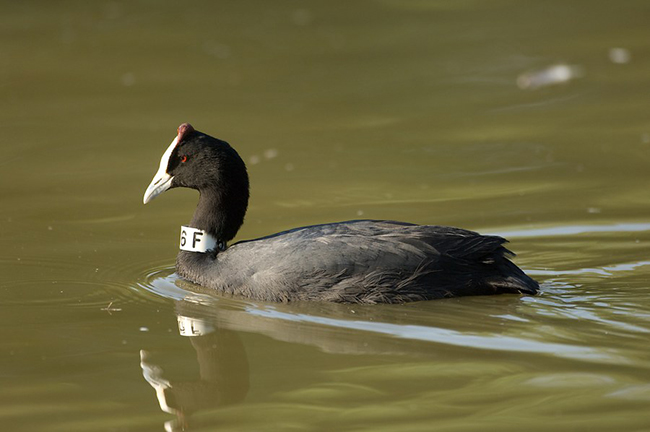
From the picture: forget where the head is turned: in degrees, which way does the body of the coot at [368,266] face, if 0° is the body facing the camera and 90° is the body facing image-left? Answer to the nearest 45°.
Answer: approximately 90°

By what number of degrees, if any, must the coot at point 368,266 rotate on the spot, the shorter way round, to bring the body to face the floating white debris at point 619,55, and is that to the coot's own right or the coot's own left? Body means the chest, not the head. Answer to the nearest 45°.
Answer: approximately 135° to the coot's own right

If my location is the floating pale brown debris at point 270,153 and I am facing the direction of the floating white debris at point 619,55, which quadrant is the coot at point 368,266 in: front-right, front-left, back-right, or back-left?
back-right

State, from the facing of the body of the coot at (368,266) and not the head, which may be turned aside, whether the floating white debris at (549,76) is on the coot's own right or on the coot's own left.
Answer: on the coot's own right

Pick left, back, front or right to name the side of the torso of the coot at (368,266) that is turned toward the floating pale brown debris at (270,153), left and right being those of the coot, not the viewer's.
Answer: right
